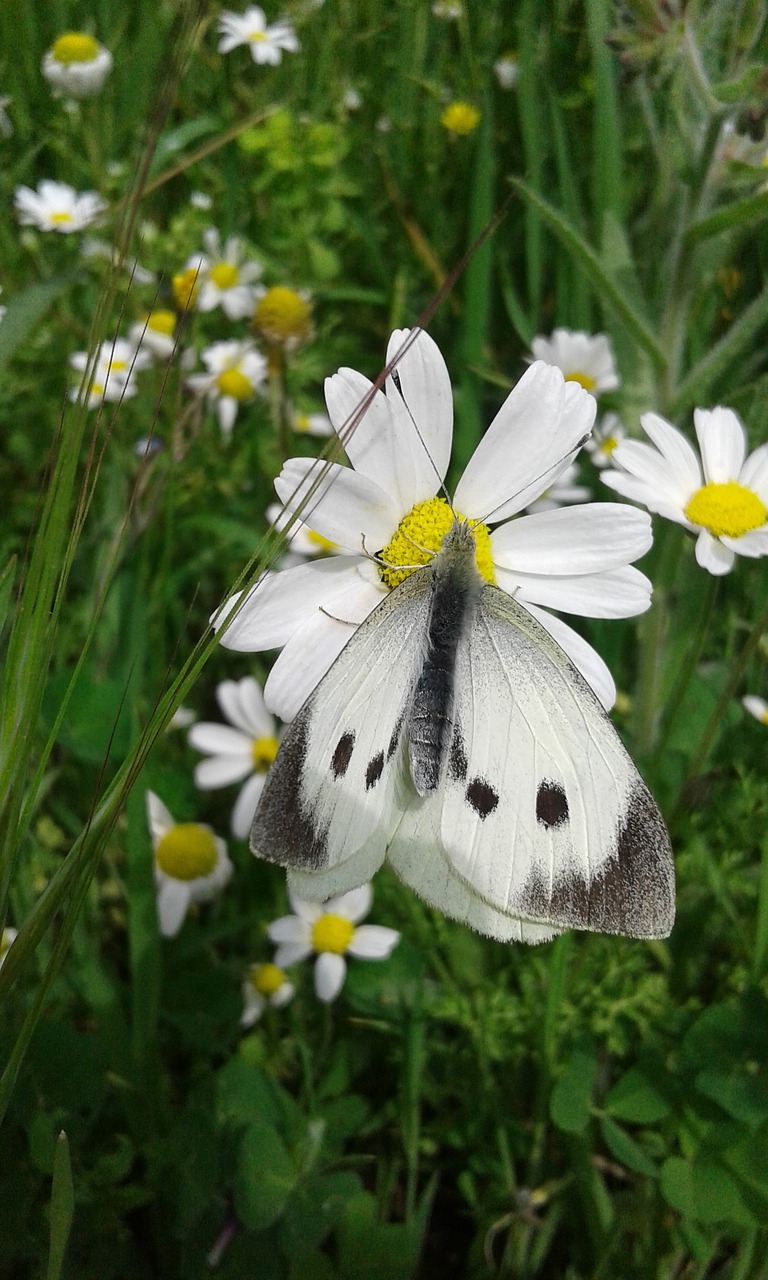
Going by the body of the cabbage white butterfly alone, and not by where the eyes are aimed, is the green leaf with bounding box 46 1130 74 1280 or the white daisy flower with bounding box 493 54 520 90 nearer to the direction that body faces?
the white daisy flower

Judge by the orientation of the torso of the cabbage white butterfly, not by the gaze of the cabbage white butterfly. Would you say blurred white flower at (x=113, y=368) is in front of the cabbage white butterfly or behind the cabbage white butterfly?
in front

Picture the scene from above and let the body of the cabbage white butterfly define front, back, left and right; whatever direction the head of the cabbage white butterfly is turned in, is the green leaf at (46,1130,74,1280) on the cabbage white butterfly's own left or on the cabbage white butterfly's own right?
on the cabbage white butterfly's own left

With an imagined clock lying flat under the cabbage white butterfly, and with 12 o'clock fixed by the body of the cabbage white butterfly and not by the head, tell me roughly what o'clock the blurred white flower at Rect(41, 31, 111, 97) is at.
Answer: The blurred white flower is roughly at 11 o'clock from the cabbage white butterfly.

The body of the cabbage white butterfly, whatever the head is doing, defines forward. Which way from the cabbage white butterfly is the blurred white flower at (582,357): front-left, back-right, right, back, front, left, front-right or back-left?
front

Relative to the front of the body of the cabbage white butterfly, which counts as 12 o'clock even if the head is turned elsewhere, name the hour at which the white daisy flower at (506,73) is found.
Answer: The white daisy flower is roughly at 12 o'clock from the cabbage white butterfly.

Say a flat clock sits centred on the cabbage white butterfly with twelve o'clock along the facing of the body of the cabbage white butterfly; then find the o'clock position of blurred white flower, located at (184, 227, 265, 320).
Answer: The blurred white flower is roughly at 11 o'clock from the cabbage white butterfly.

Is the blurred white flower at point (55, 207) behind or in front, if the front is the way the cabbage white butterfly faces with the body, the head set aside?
in front

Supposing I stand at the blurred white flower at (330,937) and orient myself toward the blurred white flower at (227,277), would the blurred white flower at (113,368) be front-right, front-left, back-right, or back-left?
front-left

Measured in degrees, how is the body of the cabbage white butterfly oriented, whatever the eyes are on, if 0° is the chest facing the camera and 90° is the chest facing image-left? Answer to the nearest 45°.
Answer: approximately 180°
